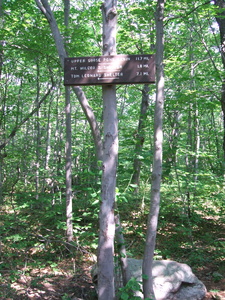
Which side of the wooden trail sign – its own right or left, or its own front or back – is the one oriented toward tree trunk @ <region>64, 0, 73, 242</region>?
back

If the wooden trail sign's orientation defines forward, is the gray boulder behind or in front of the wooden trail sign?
behind

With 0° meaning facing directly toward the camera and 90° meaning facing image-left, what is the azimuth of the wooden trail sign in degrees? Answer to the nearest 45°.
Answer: approximately 0°
